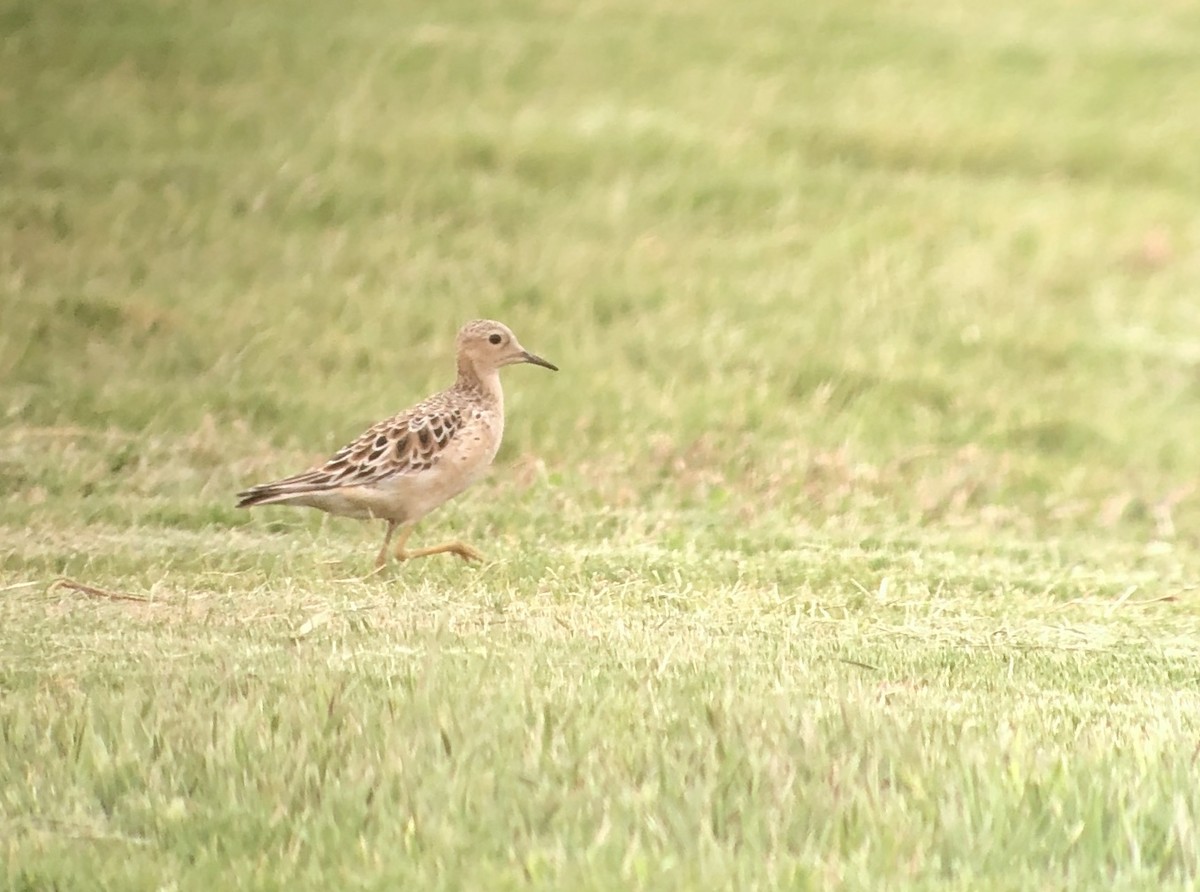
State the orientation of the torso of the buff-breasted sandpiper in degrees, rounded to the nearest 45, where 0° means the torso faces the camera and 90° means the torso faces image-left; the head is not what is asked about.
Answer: approximately 270°
